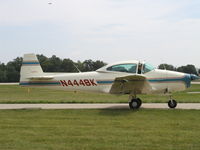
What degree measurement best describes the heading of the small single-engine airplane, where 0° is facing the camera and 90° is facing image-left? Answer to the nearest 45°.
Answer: approximately 270°
